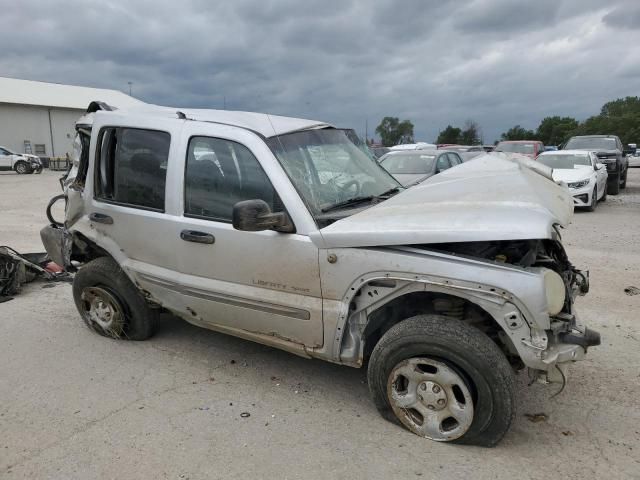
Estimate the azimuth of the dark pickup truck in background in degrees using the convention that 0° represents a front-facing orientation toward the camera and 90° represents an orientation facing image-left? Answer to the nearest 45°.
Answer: approximately 0°

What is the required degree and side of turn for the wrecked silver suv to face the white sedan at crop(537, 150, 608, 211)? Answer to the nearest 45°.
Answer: approximately 90° to its left

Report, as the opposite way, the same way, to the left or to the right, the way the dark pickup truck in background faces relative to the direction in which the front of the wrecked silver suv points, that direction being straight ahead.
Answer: to the right

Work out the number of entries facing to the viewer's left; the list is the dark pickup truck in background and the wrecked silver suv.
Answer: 0

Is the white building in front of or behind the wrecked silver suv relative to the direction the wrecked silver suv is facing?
behind

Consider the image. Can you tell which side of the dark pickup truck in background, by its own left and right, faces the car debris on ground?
front

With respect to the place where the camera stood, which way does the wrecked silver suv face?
facing the viewer and to the right of the viewer

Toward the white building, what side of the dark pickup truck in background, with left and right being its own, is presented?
right

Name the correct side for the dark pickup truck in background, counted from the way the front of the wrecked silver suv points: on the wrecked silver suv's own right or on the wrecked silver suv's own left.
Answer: on the wrecked silver suv's own left

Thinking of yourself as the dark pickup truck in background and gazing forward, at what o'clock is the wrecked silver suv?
The wrecked silver suv is roughly at 12 o'clock from the dark pickup truck in background.

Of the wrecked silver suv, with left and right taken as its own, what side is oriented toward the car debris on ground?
back
